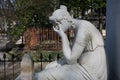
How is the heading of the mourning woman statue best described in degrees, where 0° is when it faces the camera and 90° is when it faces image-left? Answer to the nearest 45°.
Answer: approximately 90°
